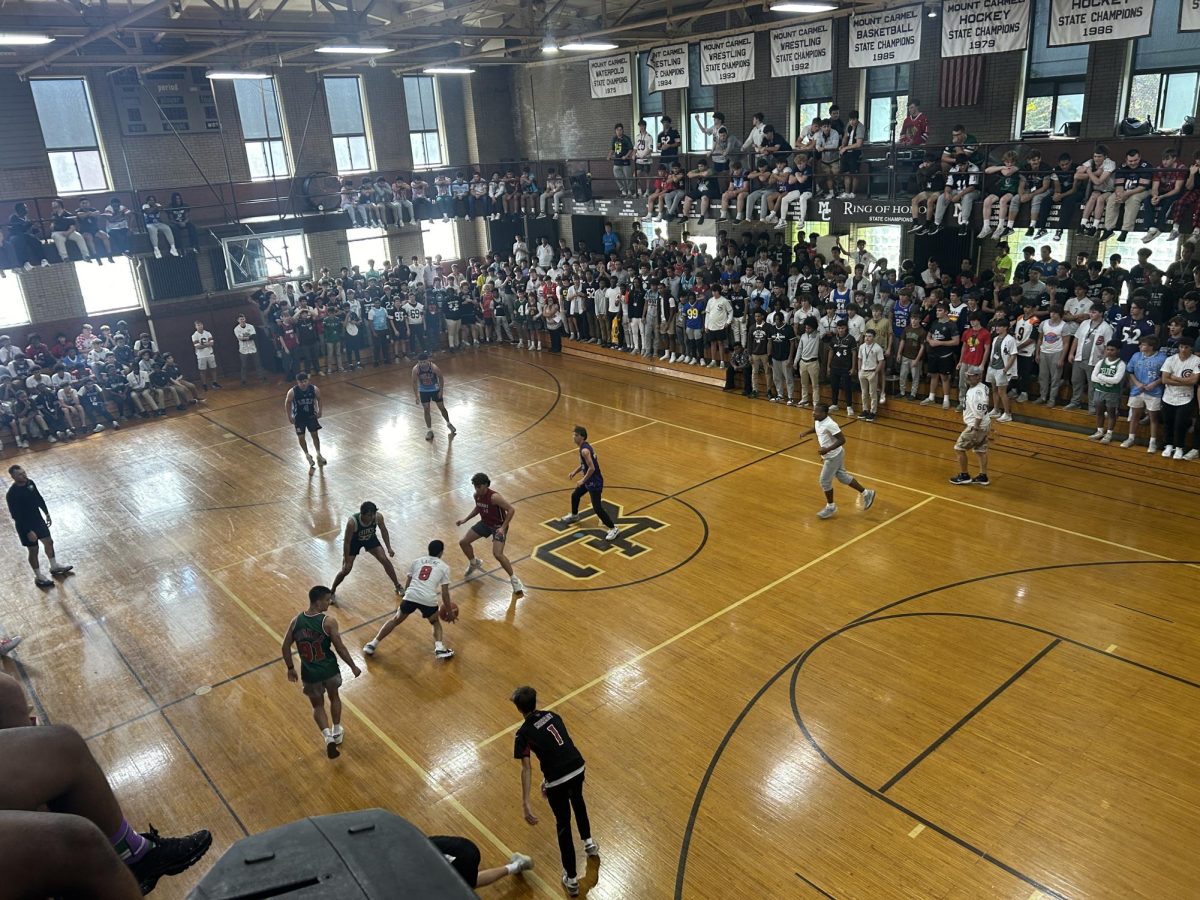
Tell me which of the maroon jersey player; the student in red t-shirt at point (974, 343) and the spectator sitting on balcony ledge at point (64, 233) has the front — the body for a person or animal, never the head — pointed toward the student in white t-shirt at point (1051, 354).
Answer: the spectator sitting on balcony ledge

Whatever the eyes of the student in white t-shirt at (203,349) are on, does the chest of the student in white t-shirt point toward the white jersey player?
yes

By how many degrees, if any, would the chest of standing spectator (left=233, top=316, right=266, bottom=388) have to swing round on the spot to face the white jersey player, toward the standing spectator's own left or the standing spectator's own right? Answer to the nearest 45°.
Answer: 0° — they already face them

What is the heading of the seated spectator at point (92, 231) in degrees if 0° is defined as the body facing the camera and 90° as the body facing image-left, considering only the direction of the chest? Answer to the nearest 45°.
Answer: approximately 315°

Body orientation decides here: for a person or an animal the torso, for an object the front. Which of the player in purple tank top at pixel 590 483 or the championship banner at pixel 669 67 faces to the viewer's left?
the player in purple tank top

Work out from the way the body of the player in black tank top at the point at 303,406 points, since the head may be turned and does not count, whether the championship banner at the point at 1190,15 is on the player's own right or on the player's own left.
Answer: on the player's own left

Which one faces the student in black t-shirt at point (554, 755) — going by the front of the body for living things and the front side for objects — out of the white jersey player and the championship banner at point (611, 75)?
the championship banner

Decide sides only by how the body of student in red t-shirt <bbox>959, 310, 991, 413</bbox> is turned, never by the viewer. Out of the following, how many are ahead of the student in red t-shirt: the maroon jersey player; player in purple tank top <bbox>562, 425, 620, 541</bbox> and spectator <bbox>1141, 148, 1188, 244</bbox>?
2

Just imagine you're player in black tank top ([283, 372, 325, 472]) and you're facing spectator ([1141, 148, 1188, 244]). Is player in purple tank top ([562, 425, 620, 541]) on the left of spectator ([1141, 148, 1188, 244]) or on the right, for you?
right

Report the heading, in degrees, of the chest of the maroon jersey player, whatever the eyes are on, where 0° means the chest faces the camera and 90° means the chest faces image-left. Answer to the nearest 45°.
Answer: approximately 45°

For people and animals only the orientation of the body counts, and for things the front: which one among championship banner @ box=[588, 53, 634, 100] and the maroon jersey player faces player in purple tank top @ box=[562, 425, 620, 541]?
the championship banner

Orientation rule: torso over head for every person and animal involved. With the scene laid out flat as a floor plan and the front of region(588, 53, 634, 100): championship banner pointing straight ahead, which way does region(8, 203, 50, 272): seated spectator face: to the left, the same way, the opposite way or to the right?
to the left

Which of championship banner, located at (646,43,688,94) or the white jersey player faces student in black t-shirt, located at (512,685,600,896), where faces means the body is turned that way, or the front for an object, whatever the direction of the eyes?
the championship banner

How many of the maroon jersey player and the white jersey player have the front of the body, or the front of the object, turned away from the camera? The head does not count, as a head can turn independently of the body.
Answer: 1

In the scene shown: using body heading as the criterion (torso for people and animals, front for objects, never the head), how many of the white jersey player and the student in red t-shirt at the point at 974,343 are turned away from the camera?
1
